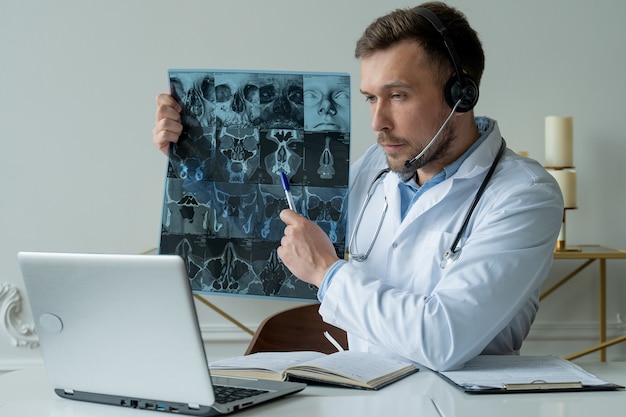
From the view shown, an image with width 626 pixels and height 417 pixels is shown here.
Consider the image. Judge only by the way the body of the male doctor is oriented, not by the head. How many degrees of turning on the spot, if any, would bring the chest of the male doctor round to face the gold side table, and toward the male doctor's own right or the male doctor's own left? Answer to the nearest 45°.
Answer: approximately 180°

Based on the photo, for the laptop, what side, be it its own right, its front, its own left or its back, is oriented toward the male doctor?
front

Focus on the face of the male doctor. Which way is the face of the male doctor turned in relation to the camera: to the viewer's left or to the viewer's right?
to the viewer's left

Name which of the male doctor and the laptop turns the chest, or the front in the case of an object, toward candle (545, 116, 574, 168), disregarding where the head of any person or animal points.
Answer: the laptop

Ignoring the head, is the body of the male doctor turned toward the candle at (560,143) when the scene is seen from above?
no

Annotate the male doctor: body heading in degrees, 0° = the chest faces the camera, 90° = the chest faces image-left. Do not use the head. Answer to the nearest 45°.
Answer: approximately 45°

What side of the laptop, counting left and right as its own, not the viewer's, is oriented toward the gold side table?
front

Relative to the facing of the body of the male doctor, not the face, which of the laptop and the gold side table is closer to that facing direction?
the laptop

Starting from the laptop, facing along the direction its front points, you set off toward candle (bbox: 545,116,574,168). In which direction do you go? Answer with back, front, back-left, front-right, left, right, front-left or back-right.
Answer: front

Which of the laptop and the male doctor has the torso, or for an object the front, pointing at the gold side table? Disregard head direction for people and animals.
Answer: the laptop

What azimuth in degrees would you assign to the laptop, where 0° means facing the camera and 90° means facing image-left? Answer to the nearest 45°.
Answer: approximately 225°

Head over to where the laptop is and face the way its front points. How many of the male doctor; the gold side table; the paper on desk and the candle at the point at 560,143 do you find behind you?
0

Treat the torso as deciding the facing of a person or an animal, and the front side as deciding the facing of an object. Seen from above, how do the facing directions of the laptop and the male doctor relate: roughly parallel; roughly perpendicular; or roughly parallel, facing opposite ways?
roughly parallel, facing opposite ways
